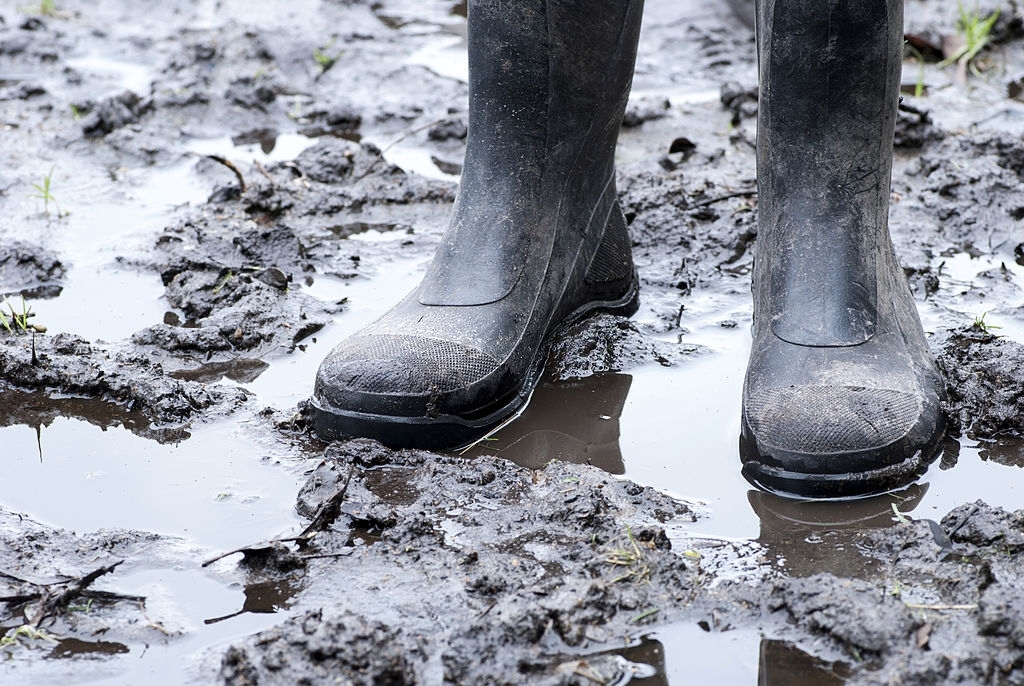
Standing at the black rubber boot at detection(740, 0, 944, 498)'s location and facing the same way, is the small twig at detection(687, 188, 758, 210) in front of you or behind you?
behind

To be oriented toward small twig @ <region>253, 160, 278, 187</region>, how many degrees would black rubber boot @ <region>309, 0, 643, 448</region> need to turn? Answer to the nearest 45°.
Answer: approximately 90° to its right

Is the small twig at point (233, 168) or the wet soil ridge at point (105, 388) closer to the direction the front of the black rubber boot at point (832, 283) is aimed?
the wet soil ridge

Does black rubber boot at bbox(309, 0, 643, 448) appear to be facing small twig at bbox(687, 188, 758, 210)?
no

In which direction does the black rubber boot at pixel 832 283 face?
toward the camera

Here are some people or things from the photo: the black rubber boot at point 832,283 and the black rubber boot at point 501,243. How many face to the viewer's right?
0

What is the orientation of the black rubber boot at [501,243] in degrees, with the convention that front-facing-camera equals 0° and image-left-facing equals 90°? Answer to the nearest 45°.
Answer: approximately 45°

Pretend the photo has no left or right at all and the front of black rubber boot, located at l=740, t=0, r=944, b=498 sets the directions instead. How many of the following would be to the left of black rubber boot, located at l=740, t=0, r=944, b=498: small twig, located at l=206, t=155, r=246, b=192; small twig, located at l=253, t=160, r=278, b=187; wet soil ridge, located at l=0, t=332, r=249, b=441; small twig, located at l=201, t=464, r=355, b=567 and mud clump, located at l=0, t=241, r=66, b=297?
0

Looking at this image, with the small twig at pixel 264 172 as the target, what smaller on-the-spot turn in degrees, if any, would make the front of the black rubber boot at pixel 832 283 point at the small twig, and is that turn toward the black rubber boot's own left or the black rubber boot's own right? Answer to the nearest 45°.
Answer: approximately 135° to the black rubber boot's own right

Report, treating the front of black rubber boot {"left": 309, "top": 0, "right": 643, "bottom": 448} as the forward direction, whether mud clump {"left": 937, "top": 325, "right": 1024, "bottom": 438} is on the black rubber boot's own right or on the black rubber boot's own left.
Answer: on the black rubber boot's own left

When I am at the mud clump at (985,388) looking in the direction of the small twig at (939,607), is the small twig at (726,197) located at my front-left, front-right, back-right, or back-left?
back-right

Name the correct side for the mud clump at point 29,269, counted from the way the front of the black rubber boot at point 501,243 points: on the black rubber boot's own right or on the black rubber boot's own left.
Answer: on the black rubber boot's own right

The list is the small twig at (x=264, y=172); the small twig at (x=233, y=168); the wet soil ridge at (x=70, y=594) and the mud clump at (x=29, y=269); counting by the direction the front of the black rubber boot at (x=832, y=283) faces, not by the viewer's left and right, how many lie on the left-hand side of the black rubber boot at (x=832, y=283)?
0

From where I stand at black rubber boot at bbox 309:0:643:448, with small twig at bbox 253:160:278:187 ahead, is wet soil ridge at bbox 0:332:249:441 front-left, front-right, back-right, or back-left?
front-left
